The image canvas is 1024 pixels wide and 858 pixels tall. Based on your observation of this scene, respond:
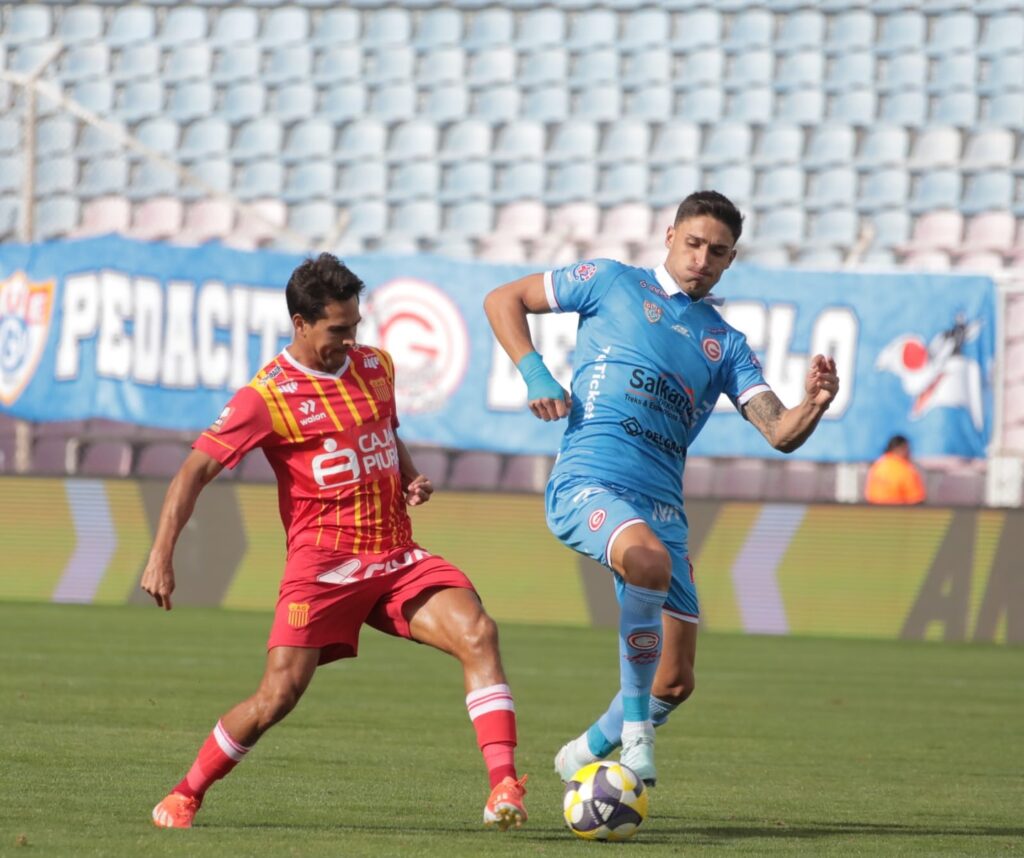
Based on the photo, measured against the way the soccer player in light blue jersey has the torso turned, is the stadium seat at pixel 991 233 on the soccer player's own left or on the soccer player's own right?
on the soccer player's own left

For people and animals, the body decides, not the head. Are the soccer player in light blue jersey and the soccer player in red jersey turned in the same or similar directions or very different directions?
same or similar directions

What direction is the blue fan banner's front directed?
toward the camera

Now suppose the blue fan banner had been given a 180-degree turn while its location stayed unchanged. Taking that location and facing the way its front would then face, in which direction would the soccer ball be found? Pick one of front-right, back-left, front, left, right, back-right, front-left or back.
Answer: back

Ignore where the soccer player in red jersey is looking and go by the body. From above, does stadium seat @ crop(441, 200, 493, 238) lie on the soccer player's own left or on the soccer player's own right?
on the soccer player's own left

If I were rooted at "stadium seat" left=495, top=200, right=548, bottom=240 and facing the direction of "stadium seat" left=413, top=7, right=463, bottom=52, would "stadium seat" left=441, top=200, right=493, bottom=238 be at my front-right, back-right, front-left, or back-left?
front-left

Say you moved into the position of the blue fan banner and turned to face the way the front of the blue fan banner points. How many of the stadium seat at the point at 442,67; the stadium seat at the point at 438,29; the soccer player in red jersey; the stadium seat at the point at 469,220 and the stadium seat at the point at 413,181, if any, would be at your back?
4

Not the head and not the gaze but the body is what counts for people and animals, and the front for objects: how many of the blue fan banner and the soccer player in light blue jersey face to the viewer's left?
0

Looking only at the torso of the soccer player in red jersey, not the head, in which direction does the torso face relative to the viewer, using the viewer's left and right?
facing the viewer and to the right of the viewer

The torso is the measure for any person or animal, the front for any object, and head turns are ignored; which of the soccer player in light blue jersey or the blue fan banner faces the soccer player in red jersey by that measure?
the blue fan banner

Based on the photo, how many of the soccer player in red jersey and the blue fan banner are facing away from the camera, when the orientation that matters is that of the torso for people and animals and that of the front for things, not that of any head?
0

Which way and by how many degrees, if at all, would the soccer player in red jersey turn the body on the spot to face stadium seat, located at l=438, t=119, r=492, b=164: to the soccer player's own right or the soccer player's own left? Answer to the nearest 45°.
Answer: approximately 135° to the soccer player's own left

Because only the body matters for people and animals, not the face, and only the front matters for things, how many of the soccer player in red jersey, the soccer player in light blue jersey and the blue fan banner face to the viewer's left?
0
